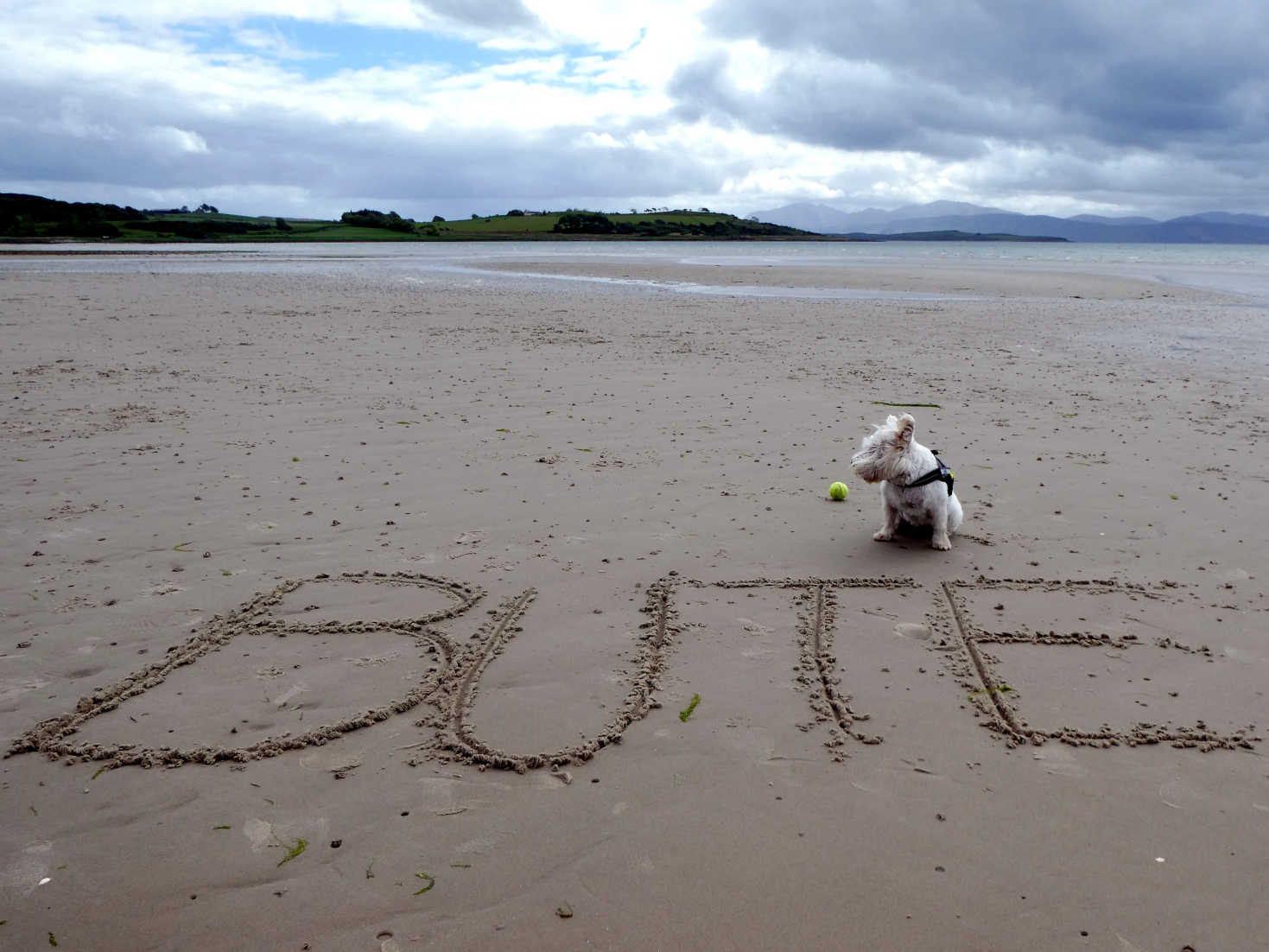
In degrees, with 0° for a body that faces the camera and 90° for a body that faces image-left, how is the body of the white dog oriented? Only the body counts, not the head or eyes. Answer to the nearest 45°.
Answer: approximately 45°

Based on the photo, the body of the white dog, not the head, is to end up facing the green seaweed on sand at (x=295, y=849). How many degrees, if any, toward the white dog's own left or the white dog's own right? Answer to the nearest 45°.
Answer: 0° — it already faces it
